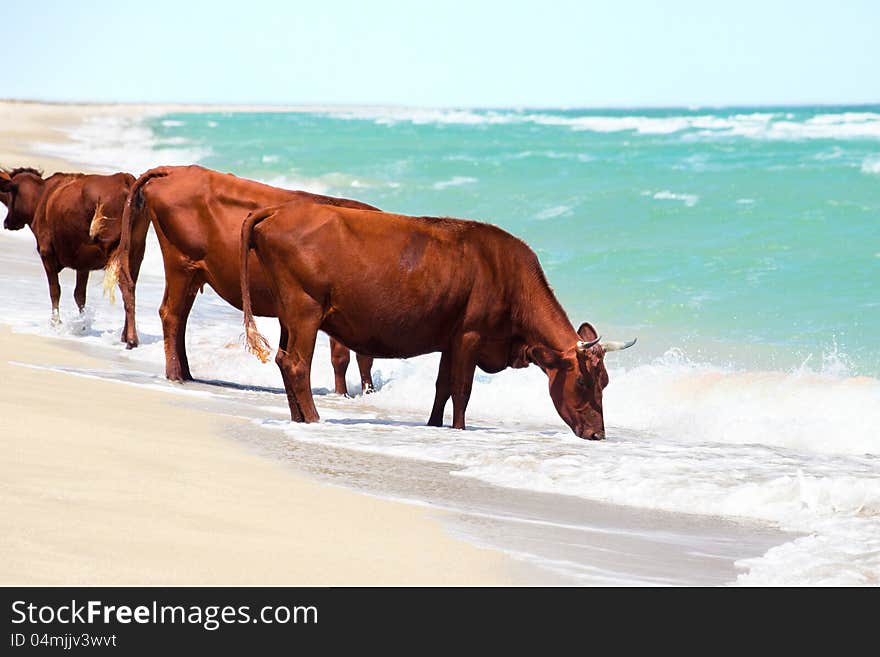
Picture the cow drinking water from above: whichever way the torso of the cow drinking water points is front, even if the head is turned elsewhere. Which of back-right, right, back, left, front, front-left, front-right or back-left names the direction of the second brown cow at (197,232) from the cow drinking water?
back-left

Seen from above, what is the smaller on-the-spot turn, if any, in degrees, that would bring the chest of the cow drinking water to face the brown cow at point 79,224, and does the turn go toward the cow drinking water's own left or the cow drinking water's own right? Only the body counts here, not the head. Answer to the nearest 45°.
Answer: approximately 135° to the cow drinking water's own left

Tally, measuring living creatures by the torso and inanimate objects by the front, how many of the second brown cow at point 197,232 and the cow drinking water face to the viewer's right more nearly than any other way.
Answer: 2

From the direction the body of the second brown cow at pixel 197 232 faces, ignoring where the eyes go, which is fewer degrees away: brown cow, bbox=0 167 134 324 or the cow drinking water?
the cow drinking water

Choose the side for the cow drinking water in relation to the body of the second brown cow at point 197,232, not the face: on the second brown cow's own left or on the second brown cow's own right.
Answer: on the second brown cow's own right

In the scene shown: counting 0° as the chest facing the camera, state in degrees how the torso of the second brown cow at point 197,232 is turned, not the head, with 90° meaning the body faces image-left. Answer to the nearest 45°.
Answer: approximately 270°

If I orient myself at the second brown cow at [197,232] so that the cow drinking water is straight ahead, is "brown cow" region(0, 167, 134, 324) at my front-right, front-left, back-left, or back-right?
back-left

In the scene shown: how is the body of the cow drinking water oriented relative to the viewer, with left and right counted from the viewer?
facing to the right of the viewer
